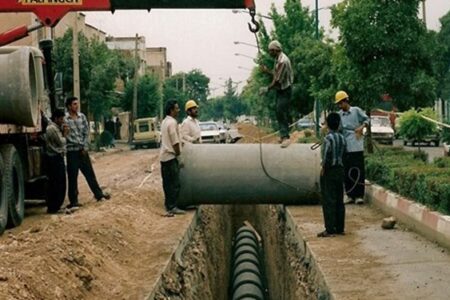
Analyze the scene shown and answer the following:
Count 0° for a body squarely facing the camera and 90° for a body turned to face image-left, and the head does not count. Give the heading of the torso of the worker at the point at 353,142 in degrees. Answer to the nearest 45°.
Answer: approximately 45°

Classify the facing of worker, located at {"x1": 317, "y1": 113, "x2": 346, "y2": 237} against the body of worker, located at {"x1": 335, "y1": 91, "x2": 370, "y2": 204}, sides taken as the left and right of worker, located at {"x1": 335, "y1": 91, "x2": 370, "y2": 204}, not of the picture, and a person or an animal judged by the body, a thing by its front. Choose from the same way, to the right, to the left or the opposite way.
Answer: to the right

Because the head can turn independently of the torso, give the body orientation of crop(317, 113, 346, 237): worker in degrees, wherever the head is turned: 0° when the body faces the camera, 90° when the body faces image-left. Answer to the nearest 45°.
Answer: approximately 135°

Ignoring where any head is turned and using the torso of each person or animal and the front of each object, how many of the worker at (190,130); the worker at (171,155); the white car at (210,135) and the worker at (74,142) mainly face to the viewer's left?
0

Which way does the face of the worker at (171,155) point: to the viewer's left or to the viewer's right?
to the viewer's right

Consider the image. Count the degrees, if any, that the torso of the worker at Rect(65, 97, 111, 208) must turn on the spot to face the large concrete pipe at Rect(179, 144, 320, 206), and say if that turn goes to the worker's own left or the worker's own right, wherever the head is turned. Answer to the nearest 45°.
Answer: approximately 45° to the worker's own left

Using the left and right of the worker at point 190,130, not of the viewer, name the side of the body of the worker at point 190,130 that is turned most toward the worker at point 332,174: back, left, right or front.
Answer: front

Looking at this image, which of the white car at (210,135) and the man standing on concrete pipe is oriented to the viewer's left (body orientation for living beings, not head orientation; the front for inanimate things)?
the man standing on concrete pipe

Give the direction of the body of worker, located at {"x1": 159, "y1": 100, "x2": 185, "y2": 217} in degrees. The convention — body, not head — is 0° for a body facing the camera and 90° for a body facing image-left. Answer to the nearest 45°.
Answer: approximately 270°

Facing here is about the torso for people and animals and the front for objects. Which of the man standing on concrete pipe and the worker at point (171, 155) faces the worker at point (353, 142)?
the worker at point (171, 155)

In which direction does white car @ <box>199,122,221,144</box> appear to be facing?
toward the camera
